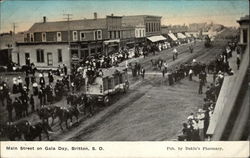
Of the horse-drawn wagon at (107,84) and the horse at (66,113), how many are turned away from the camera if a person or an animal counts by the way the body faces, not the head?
0

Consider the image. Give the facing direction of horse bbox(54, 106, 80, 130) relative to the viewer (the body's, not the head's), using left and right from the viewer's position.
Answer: facing the viewer and to the left of the viewer

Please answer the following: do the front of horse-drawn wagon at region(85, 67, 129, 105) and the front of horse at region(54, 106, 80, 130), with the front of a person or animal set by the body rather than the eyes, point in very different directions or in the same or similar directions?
same or similar directions
